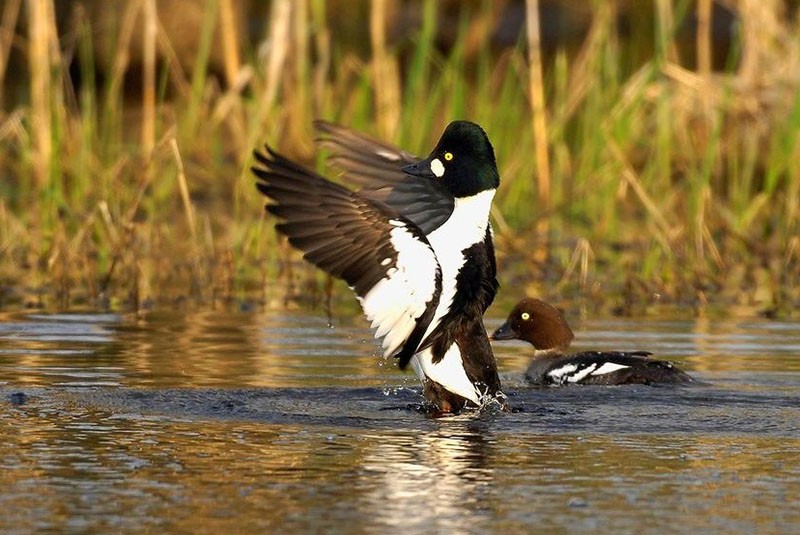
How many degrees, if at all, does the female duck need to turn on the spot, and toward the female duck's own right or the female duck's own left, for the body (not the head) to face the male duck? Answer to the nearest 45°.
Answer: approximately 45° to the female duck's own left

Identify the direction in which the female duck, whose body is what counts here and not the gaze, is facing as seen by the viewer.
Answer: to the viewer's left
